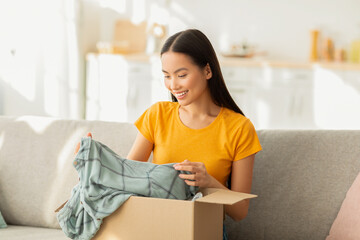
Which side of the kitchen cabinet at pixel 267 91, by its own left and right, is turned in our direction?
front

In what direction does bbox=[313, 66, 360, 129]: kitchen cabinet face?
toward the camera

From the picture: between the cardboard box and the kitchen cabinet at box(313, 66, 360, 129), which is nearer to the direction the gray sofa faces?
the cardboard box

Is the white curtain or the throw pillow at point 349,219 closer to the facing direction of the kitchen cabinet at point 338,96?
the throw pillow

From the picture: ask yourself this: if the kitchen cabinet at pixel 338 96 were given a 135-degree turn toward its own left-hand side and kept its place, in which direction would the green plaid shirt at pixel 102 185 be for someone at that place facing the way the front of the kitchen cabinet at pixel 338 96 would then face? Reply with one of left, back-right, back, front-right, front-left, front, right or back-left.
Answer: back-right

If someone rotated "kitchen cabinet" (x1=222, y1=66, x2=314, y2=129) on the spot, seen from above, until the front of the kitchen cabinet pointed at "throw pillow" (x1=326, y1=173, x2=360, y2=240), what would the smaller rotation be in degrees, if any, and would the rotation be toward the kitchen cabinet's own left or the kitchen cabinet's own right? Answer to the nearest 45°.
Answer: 0° — it already faces it

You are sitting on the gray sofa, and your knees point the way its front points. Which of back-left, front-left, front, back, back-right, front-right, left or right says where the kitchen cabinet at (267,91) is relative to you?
back

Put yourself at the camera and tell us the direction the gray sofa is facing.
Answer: facing the viewer

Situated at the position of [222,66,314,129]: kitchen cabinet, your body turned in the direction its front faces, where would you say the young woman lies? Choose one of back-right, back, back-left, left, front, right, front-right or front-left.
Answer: front

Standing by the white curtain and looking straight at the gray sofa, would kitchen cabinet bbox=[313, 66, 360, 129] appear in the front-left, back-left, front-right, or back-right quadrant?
front-left

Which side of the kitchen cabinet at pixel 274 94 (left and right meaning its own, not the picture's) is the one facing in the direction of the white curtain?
right

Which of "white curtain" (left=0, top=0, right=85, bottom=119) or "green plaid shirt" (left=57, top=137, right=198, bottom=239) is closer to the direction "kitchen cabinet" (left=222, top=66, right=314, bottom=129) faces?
the green plaid shirt

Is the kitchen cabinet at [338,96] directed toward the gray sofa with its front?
yes

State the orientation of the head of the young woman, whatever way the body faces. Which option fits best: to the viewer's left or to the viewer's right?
to the viewer's left
